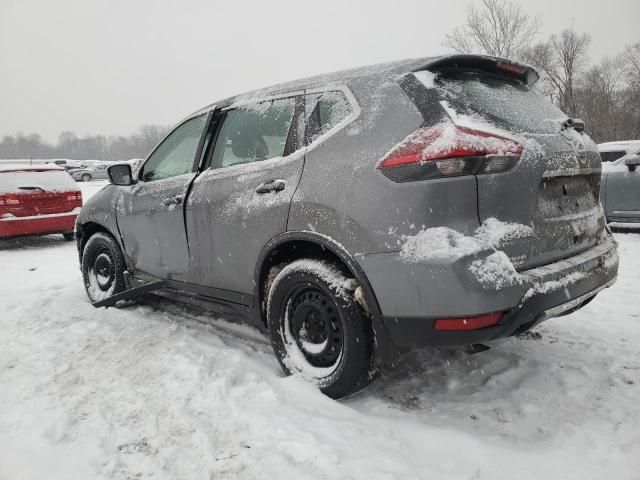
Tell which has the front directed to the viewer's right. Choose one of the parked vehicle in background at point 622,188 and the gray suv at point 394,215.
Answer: the parked vehicle in background

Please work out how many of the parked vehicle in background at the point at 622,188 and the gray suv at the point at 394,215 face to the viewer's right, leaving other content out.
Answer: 1

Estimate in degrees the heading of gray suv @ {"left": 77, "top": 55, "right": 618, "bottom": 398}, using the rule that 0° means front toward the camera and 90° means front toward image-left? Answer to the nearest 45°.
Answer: approximately 135°

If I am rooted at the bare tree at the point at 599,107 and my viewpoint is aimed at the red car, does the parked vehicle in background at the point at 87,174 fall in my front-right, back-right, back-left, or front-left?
front-right

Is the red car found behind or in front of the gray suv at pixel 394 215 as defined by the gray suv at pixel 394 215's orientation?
in front

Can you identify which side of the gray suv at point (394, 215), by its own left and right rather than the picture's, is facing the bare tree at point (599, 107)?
right

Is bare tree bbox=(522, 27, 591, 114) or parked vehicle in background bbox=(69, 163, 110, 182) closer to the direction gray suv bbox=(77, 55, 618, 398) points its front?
the parked vehicle in background

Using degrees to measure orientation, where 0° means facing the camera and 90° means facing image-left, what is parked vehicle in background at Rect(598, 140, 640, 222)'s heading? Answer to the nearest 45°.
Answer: approximately 270°

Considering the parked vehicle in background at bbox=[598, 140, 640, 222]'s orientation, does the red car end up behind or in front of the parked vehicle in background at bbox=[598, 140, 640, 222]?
behind

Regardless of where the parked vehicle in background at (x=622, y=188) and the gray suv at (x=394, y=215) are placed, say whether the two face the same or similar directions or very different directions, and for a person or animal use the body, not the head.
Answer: very different directions
